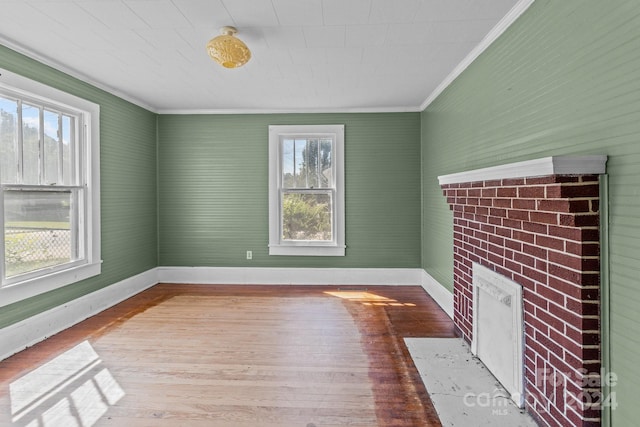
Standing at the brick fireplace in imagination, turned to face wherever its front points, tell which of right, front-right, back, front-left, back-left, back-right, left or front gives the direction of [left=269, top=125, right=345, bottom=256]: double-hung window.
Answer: right

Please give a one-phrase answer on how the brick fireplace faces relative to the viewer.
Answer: facing the viewer and to the left of the viewer

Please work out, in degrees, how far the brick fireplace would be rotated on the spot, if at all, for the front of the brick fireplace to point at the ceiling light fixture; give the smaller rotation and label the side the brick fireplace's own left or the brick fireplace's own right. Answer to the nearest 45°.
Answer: approximately 45° to the brick fireplace's own right

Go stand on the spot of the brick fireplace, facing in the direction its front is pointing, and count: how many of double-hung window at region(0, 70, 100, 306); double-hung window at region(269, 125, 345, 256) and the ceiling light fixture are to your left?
0

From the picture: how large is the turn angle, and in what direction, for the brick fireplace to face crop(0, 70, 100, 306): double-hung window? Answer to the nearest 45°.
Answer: approximately 45° to its right

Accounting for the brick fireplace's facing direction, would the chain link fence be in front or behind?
in front

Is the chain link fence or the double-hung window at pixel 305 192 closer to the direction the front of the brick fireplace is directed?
the chain link fence

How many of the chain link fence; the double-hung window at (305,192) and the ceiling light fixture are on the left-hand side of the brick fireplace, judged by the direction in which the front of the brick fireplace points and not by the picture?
0
